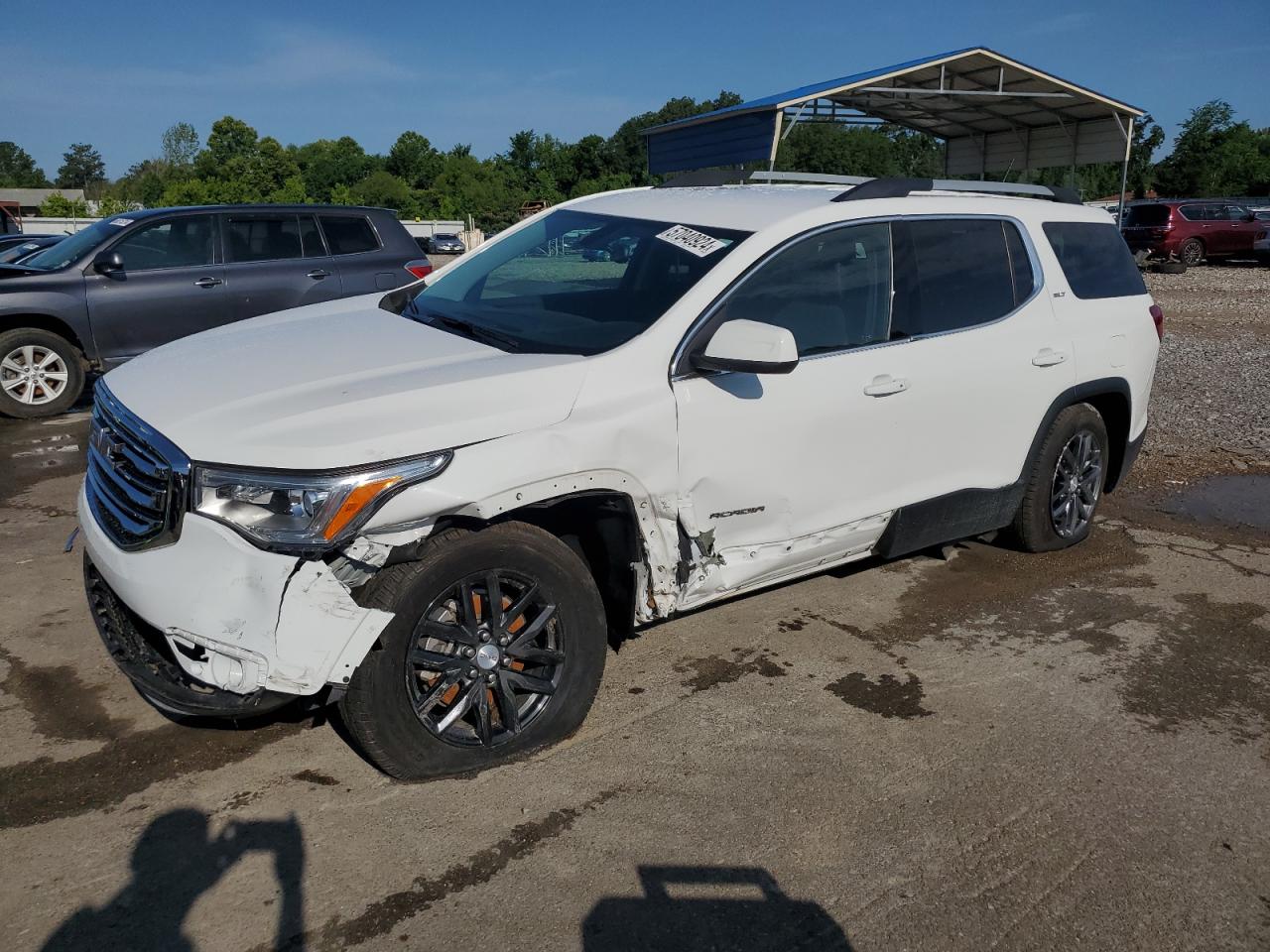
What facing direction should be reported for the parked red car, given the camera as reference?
facing away from the viewer and to the right of the viewer

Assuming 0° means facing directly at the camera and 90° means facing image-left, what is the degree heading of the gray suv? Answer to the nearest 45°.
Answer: approximately 90°

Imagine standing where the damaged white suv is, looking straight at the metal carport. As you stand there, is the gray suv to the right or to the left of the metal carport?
left

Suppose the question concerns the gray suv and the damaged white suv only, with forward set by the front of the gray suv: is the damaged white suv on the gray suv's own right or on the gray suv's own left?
on the gray suv's own left

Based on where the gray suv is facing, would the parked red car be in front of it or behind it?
behind

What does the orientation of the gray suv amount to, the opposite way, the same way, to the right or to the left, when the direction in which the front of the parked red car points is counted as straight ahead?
the opposite way

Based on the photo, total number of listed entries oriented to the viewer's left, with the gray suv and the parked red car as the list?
1

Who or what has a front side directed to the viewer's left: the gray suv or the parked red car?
the gray suv

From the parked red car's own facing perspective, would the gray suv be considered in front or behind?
behind

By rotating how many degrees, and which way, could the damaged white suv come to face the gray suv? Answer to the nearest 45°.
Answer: approximately 90° to its right

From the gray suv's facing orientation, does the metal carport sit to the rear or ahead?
to the rear

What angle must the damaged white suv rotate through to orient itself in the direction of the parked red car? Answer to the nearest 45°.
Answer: approximately 180°
